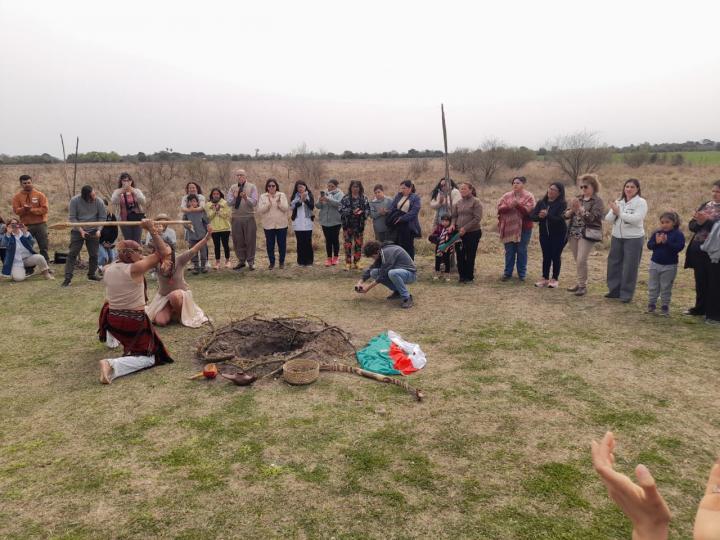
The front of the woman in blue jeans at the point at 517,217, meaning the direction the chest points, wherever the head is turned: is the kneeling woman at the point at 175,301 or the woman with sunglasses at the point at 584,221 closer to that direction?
the kneeling woman

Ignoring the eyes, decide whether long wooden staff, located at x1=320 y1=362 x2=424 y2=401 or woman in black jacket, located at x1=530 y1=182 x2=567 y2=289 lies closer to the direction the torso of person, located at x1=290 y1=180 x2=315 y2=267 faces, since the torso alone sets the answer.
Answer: the long wooden staff

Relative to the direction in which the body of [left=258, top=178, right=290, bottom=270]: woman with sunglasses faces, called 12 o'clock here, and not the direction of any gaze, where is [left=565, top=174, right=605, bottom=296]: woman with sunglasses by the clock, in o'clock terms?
[left=565, top=174, right=605, bottom=296]: woman with sunglasses is roughly at 10 o'clock from [left=258, top=178, right=290, bottom=270]: woman with sunglasses.

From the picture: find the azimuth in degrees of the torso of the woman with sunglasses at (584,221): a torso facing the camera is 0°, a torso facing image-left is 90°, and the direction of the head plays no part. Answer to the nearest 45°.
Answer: approximately 45°

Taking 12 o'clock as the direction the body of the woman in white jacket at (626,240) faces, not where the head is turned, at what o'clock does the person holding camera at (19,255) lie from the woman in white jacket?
The person holding camera is roughly at 1 o'clock from the woman in white jacket.

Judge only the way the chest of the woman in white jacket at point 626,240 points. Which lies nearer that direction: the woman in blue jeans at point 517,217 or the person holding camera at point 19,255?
the person holding camera

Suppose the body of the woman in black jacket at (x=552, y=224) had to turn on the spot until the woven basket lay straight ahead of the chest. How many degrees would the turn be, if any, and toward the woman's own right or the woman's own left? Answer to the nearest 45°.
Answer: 0° — they already face it

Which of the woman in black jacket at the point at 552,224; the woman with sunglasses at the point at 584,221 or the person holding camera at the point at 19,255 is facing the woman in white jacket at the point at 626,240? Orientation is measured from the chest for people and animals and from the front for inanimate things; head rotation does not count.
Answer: the person holding camera

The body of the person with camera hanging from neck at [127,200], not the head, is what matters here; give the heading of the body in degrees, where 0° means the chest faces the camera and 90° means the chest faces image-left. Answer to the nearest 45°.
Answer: approximately 0°

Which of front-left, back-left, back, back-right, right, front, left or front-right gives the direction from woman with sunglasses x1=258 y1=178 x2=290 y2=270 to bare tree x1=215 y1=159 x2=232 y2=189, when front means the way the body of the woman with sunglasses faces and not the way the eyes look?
back
